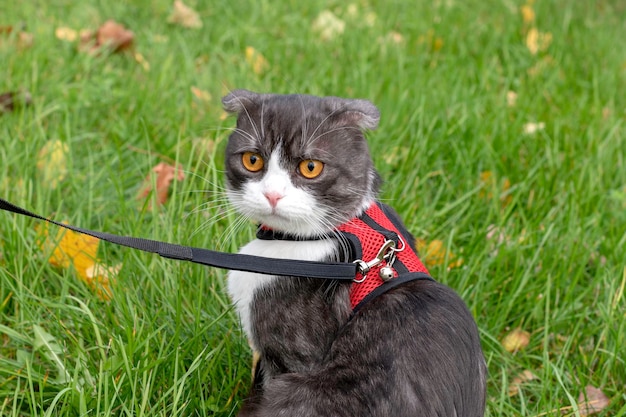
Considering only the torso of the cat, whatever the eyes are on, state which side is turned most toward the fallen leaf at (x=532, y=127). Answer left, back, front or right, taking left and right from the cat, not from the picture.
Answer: right

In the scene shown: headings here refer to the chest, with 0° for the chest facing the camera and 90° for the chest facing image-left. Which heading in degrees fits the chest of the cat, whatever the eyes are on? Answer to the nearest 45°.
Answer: approximately 90°

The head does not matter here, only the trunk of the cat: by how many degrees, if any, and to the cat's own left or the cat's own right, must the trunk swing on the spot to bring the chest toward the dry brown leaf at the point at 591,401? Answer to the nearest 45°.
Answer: approximately 180°

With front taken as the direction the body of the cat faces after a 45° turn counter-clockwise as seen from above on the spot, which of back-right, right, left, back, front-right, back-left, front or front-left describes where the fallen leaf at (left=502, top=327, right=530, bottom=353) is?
back

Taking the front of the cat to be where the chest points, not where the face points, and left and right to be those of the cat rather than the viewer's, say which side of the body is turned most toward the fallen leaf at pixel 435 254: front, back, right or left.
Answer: right

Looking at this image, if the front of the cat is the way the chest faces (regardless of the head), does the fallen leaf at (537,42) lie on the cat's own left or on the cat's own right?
on the cat's own right

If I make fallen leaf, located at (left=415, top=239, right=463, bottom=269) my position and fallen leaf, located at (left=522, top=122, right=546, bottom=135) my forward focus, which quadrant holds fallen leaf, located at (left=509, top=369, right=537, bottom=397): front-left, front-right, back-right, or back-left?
back-right
